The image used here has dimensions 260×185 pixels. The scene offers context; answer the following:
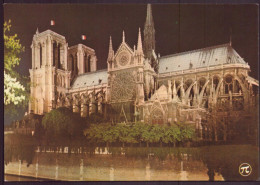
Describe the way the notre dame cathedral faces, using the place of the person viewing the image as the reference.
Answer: facing away from the viewer and to the left of the viewer

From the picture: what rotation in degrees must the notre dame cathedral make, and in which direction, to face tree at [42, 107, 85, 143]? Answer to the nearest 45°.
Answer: approximately 45° to its left

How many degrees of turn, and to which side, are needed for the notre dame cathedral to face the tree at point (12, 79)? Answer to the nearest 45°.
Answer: approximately 45° to its left
